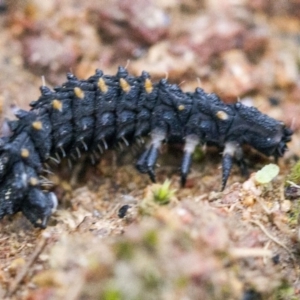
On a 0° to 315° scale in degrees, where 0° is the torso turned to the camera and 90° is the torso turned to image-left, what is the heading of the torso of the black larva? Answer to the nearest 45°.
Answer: approximately 270°

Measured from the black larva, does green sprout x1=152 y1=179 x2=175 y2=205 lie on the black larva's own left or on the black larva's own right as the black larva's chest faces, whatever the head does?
on the black larva's own right
